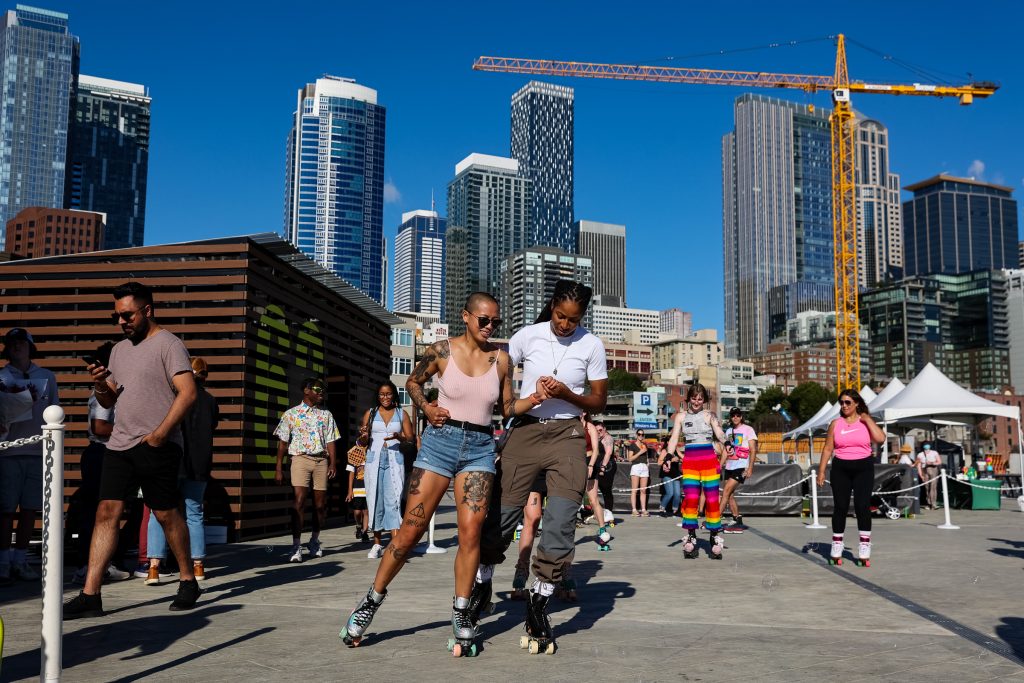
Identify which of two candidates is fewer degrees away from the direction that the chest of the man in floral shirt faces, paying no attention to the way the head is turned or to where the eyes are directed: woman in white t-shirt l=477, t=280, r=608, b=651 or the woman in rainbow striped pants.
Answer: the woman in white t-shirt

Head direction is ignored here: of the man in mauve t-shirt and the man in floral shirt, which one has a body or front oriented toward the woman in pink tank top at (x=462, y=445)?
the man in floral shirt

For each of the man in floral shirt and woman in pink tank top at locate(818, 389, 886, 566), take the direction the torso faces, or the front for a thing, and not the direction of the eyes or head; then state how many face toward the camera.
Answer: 2

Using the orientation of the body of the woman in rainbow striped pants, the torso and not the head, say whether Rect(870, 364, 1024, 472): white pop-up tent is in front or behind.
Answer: behind

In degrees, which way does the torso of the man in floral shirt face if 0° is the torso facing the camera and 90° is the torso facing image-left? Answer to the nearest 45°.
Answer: approximately 0°

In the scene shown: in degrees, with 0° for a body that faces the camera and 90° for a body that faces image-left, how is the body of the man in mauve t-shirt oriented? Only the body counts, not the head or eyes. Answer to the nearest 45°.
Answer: approximately 45°

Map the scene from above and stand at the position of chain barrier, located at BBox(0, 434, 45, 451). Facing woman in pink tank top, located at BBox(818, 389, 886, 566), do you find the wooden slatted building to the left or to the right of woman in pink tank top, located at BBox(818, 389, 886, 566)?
left

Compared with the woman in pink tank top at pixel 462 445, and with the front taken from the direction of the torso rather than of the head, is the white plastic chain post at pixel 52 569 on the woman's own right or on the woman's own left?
on the woman's own right
